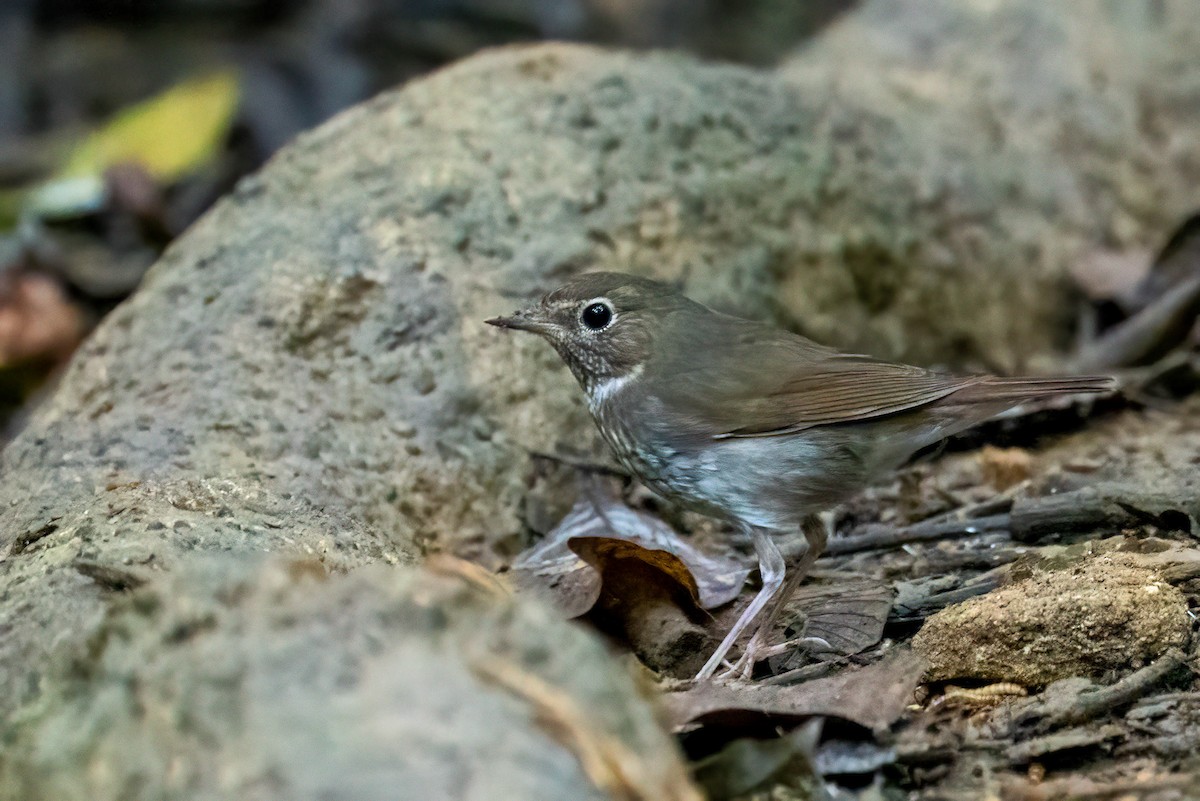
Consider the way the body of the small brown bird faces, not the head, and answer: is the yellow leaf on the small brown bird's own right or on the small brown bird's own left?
on the small brown bird's own right

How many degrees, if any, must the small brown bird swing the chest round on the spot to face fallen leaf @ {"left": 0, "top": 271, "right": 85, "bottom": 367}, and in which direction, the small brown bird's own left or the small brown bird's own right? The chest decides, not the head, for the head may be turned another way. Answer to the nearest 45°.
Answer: approximately 45° to the small brown bird's own right

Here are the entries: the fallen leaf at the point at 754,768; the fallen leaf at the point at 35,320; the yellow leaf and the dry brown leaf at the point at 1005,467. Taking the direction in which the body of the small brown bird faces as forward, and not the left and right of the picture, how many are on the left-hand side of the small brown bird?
1

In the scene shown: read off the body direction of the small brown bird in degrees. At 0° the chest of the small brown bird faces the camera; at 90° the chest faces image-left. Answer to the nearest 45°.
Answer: approximately 90°

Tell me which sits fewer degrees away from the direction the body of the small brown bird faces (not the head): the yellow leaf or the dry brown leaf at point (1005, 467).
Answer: the yellow leaf

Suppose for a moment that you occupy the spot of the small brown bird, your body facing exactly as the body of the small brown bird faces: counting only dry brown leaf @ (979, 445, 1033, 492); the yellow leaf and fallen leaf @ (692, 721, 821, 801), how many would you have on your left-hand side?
1

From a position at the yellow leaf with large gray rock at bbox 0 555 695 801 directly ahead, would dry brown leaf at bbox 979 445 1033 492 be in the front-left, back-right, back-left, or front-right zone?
front-left
